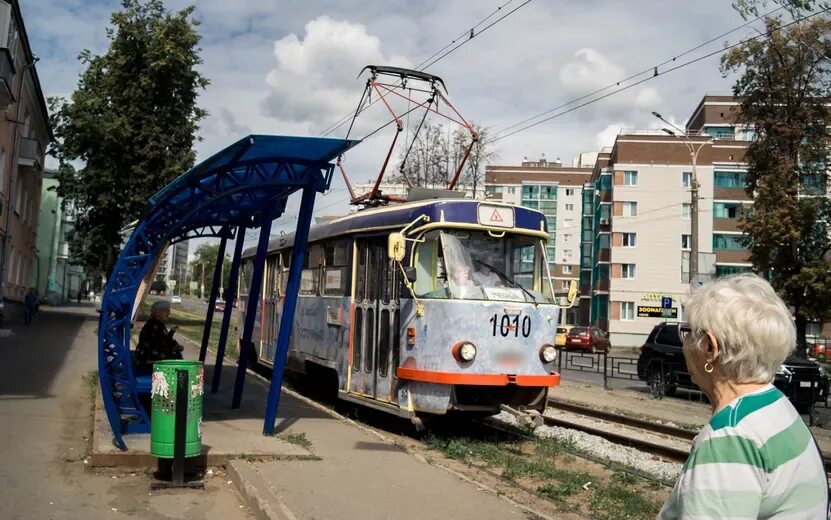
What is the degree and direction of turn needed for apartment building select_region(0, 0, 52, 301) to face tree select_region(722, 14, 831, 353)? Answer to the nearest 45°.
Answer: approximately 45° to its right

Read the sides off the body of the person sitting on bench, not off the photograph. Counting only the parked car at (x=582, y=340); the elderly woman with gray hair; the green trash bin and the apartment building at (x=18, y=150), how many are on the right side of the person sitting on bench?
2

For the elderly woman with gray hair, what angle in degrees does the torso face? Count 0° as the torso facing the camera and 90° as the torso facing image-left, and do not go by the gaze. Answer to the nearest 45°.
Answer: approximately 135°

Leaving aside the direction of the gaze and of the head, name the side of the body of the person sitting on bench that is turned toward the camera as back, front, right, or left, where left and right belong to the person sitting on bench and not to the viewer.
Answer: right

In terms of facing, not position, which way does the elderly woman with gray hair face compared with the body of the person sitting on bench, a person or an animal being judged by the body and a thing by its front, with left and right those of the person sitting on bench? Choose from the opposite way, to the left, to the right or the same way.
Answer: to the left

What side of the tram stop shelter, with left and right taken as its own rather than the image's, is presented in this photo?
right

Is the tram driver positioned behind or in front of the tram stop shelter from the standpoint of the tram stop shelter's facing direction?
in front

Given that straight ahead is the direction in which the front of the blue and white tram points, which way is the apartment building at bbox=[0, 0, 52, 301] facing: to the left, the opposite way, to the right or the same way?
to the left

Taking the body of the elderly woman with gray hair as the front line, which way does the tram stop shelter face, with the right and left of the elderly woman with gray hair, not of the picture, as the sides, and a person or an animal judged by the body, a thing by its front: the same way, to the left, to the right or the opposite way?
to the right

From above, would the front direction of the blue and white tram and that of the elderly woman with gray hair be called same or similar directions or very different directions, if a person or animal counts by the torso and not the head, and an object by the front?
very different directions

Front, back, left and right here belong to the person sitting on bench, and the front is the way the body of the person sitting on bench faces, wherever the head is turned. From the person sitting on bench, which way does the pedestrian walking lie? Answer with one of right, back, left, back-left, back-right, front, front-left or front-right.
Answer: left

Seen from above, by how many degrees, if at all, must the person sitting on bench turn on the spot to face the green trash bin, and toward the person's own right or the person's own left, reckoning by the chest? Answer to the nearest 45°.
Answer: approximately 90° to the person's own right

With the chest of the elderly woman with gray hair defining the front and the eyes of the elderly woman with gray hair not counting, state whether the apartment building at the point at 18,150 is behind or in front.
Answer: in front

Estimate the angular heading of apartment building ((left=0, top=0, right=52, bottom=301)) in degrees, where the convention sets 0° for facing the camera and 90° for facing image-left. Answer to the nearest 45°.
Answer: approximately 270°

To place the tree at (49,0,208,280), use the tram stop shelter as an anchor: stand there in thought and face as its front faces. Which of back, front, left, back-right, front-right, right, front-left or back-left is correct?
left

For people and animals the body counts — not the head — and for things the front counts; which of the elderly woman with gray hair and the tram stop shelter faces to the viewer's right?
the tram stop shelter

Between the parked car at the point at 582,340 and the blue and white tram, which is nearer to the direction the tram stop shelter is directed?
the blue and white tram
